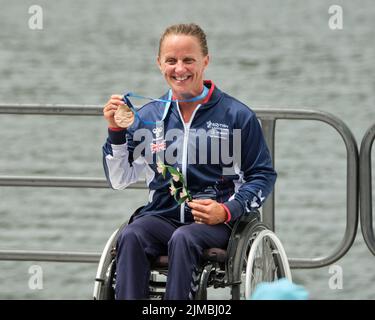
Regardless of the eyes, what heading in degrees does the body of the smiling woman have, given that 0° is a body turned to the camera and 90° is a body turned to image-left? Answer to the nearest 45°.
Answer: approximately 45°

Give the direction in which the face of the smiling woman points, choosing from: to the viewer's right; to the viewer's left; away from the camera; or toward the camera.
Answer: toward the camera

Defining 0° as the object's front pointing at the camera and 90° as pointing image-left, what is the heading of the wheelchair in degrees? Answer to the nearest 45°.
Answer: approximately 45°
